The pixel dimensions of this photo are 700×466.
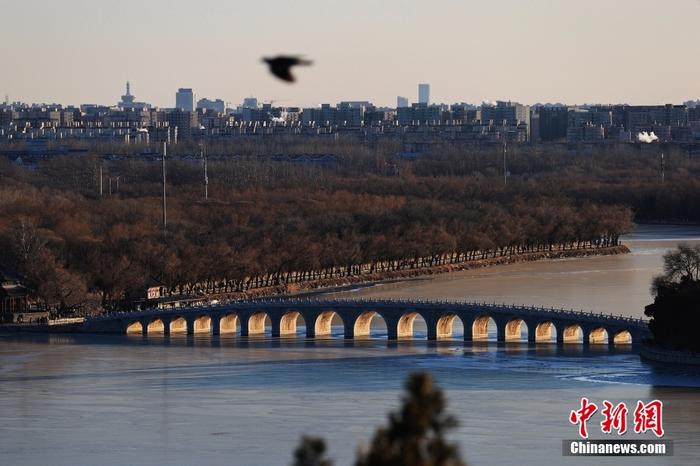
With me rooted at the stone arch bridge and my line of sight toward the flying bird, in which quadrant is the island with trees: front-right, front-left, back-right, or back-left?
front-left
